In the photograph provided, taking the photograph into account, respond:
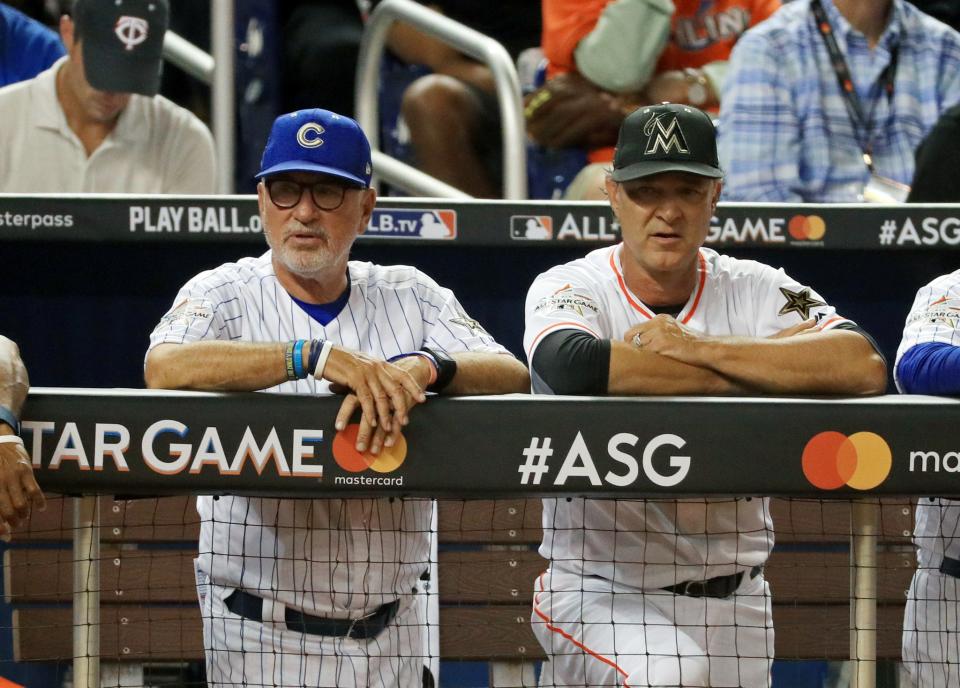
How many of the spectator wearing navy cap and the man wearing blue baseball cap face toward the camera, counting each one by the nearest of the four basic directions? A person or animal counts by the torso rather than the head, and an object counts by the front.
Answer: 2

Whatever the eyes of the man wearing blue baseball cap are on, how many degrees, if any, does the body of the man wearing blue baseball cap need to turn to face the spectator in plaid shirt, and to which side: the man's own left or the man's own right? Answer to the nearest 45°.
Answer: approximately 135° to the man's own left

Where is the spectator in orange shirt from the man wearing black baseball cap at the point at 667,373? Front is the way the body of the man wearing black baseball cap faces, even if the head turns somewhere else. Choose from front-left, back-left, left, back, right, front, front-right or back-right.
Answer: back

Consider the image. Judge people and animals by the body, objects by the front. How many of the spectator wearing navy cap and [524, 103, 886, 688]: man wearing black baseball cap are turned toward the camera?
2

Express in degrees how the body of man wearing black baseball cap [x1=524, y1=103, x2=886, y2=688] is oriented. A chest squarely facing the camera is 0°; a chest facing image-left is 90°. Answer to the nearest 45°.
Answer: approximately 0°

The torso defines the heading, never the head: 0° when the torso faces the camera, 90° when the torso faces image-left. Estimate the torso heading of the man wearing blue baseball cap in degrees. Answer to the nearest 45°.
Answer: approximately 0°

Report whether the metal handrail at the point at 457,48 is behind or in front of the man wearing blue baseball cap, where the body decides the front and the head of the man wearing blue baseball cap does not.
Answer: behind
